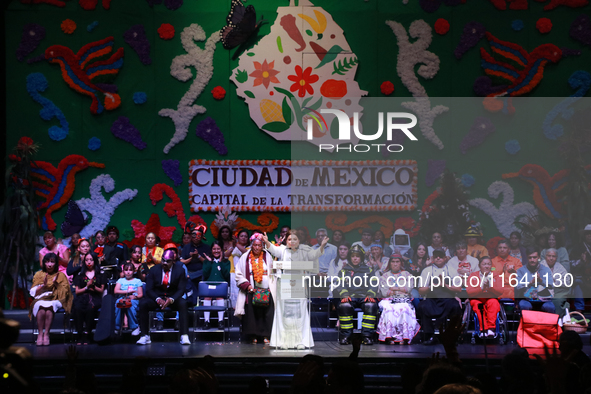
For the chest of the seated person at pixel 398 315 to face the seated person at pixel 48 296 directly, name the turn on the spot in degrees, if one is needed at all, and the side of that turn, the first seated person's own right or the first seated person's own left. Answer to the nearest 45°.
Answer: approximately 90° to the first seated person's own right

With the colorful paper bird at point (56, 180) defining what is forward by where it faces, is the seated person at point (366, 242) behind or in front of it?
in front

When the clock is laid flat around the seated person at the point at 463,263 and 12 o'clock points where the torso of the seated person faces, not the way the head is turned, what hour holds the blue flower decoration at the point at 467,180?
The blue flower decoration is roughly at 6 o'clock from the seated person.

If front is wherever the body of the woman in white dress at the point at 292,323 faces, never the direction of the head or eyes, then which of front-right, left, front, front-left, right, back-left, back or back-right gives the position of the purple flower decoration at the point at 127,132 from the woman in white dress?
back-right

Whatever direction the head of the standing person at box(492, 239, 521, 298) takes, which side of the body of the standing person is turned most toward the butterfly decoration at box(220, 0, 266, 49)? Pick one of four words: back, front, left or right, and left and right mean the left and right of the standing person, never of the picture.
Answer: right

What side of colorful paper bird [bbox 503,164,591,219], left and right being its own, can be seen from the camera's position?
left

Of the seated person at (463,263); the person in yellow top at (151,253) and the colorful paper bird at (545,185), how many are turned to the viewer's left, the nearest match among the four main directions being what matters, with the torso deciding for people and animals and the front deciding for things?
1

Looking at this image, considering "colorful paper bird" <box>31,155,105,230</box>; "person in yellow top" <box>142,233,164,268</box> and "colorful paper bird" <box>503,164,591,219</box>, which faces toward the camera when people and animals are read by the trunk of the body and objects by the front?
the person in yellow top
